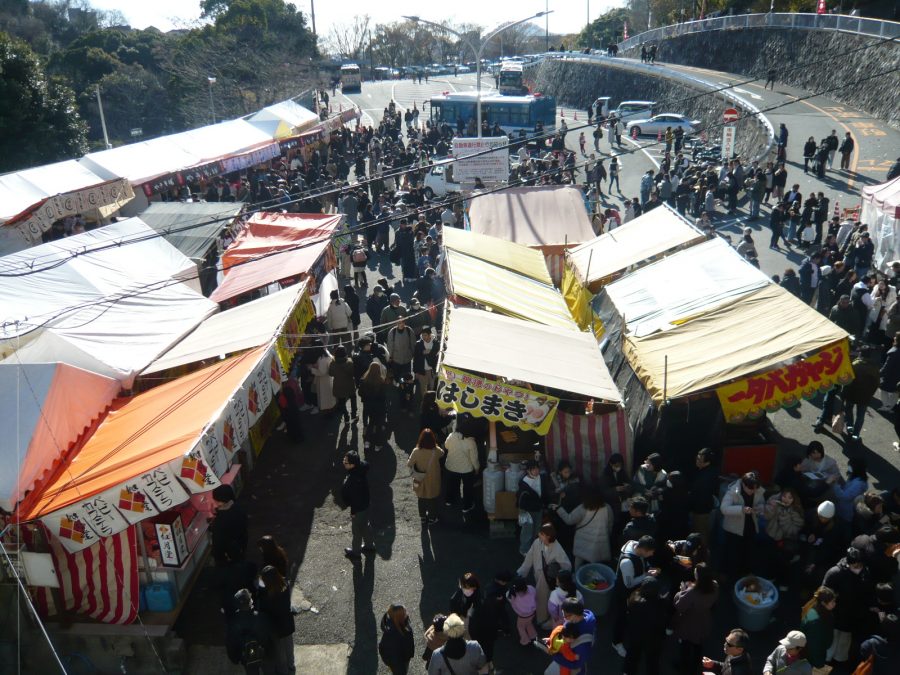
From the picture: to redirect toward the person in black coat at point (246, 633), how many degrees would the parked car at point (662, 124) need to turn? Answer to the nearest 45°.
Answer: approximately 90° to its left

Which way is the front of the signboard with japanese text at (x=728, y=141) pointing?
toward the camera

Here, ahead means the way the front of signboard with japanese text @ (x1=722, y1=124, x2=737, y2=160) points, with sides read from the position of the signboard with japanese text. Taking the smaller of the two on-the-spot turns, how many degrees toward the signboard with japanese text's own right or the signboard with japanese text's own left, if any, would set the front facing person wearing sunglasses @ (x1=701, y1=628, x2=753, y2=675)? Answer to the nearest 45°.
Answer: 0° — it already faces them

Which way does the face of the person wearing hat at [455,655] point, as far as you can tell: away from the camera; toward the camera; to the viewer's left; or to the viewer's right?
away from the camera

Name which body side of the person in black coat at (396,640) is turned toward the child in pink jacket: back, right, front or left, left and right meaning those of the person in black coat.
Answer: right

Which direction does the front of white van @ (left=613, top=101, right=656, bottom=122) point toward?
to the viewer's left

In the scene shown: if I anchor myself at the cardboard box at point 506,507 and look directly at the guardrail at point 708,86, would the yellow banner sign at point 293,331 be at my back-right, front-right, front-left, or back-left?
front-left

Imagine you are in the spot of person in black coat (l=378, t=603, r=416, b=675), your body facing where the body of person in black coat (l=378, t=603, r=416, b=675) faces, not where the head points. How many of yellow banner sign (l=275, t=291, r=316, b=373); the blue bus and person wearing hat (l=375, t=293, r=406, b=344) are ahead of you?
3

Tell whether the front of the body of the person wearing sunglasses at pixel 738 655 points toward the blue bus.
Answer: no

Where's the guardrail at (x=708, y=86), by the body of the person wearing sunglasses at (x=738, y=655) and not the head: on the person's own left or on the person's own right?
on the person's own right

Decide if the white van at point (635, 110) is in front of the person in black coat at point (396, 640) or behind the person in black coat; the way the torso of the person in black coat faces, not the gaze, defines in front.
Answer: in front

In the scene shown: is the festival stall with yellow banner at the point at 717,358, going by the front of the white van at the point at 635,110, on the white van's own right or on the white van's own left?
on the white van's own left

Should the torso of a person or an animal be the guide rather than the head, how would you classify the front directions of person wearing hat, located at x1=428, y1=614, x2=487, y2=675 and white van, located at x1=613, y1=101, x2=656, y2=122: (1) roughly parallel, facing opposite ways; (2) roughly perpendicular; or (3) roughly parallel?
roughly perpendicular

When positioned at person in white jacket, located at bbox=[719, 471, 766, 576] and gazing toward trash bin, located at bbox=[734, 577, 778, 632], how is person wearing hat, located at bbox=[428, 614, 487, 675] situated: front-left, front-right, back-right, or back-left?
front-right

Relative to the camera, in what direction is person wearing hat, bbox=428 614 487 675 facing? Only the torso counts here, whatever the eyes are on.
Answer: away from the camera

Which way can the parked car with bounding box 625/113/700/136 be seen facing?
to the viewer's left

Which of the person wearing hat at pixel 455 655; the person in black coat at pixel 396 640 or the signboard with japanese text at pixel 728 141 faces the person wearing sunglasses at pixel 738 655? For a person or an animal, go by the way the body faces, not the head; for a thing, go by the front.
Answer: the signboard with japanese text
